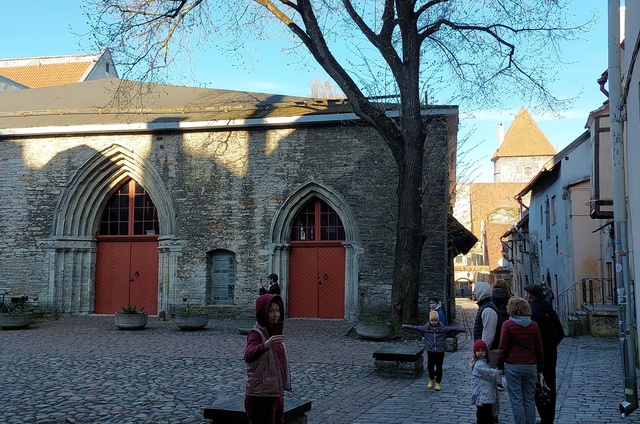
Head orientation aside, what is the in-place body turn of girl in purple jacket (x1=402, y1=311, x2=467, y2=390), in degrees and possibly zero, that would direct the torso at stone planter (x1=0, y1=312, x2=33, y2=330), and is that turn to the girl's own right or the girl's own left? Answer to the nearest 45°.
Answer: approximately 135° to the girl's own right

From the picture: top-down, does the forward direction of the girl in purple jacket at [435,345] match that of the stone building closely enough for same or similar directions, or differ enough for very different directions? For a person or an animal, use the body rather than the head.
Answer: same or similar directions

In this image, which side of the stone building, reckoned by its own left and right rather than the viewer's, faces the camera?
front

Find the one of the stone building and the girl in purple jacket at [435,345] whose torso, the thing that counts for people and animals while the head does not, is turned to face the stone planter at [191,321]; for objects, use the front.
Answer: the stone building

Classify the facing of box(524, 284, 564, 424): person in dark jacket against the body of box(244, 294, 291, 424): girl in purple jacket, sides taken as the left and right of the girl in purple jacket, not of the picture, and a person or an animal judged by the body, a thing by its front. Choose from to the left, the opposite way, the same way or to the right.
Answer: the opposite way

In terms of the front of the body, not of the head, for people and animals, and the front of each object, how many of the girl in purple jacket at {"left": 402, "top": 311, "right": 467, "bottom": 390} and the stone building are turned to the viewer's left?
0

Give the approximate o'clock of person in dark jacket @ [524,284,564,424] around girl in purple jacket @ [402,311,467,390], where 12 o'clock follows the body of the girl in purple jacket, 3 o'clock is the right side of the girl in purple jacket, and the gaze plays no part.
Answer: The person in dark jacket is roughly at 11 o'clock from the girl in purple jacket.

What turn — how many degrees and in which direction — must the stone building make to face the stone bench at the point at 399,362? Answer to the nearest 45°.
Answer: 0° — it already faces it

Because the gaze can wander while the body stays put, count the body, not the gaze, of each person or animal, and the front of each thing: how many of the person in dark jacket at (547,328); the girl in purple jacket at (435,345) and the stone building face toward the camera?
2

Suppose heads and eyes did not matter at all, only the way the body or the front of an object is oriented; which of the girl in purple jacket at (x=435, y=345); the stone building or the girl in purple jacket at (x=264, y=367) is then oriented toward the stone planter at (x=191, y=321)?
the stone building

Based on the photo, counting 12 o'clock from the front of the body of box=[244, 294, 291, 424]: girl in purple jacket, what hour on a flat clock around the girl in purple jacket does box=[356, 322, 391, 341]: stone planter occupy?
The stone planter is roughly at 8 o'clock from the girl in purple jacket.

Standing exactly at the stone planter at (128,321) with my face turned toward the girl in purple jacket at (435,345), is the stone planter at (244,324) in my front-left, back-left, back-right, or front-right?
front-left

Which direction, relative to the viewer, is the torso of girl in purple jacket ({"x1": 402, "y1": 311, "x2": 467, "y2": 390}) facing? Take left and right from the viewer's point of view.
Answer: facing the viewer

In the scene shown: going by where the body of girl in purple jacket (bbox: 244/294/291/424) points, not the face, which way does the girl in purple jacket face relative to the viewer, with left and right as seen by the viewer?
facing the viewer and to the right of the viewer
